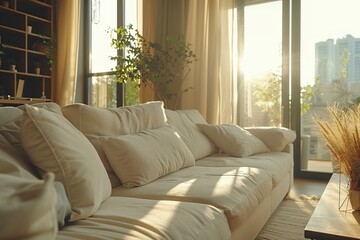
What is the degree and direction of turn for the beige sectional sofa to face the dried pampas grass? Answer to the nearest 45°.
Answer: approximately 45° to its left

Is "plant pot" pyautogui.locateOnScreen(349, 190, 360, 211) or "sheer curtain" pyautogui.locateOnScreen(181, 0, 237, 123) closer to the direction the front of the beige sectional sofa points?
the plant pot

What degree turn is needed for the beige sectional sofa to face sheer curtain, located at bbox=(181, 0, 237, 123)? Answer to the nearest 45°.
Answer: approximately 135° to its left

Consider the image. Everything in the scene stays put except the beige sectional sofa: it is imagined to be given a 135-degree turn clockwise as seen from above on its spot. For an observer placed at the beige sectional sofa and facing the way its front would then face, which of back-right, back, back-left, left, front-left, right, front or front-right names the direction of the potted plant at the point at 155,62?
right

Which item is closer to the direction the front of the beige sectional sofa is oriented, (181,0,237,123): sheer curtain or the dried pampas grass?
the dried pampas grass

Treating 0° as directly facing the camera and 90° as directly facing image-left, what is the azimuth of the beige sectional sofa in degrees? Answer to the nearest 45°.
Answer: approximately 315°

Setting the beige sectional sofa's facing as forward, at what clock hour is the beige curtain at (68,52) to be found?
The beige curtain is roughly at 7 o'clock from the beige sectional sofa.

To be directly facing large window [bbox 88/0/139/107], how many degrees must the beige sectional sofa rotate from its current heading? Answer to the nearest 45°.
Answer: approximately 135° to its left

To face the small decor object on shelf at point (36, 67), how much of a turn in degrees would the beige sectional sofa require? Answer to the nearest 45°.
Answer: approximately 135° to its left

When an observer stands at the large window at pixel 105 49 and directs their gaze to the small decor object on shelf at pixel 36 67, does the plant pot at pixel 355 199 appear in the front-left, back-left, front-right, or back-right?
back-left
